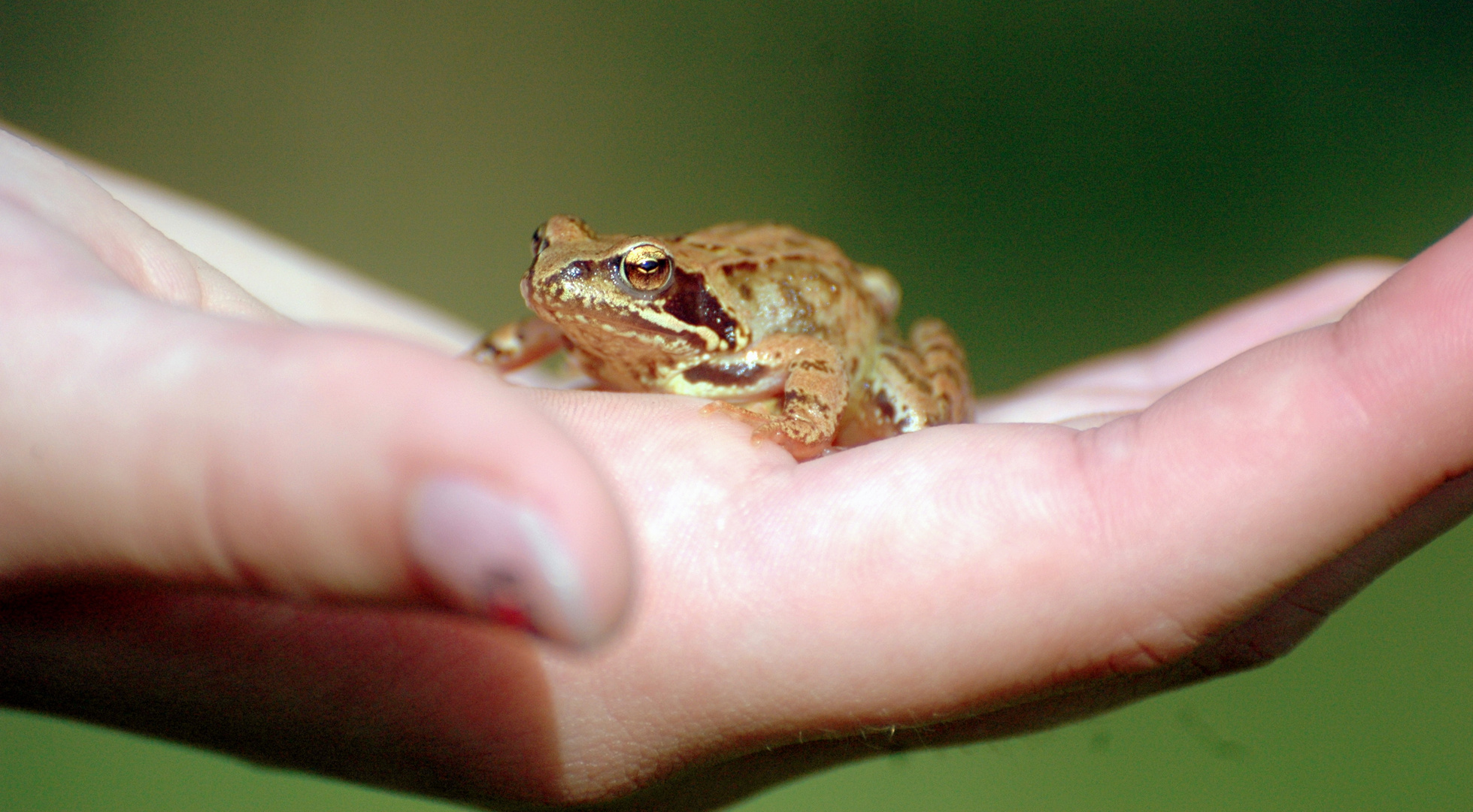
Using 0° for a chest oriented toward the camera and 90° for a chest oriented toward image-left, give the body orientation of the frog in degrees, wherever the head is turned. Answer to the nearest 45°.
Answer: approximately 45°
